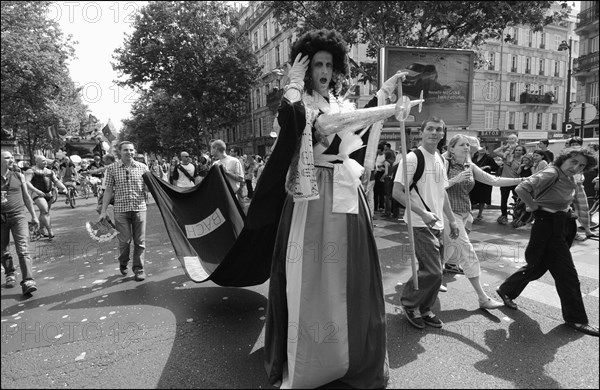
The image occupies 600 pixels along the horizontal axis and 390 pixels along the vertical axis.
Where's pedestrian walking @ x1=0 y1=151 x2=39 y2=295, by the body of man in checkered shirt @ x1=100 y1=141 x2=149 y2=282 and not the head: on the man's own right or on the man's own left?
on the man's own right

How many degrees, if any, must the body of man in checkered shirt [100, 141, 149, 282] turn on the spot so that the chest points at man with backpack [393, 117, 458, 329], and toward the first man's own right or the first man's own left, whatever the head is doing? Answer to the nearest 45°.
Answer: approximately 45° to the first man's own left

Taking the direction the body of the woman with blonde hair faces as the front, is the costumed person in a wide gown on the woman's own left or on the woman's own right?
on the woman's own right

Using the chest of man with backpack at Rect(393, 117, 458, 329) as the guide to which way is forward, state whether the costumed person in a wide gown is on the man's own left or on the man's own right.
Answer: on the man's own right

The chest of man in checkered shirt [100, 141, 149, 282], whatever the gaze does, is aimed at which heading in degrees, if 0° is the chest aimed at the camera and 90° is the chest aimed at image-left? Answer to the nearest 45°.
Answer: approximately 0°

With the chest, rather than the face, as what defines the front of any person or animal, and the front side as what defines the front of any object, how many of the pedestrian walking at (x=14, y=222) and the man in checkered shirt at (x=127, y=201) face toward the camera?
2

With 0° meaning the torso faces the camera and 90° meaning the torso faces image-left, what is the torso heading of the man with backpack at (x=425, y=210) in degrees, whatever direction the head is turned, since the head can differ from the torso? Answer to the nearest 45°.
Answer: approximately 315°

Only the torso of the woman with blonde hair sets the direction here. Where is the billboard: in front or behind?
behind

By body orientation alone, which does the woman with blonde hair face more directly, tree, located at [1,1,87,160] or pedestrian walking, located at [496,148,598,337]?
the pedestrian walking
